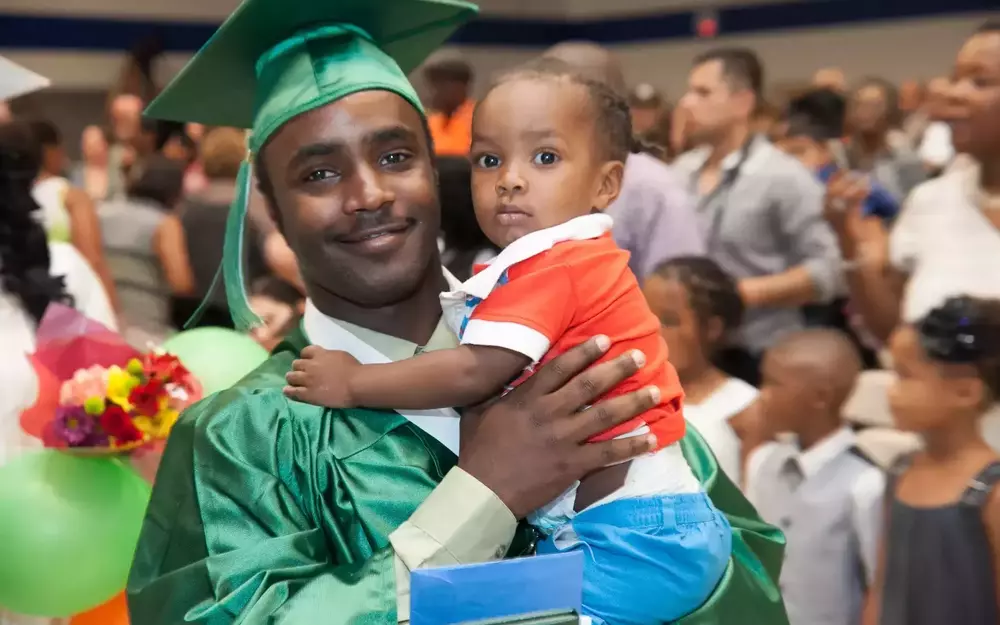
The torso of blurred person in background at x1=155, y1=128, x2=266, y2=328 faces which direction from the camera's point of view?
away from the camera

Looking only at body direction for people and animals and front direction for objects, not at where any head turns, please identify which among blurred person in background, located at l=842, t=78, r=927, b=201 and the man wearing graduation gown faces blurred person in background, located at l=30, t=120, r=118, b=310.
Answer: blurred person in background, located at l=842, t=78, r=927, b=201

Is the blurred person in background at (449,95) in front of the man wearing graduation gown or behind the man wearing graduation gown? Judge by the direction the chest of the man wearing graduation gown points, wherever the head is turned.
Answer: behind

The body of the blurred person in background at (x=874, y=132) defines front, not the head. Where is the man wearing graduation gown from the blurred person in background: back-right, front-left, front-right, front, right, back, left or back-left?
front-left

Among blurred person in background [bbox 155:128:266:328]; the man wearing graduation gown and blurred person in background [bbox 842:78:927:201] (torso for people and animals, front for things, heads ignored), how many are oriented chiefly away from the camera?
1

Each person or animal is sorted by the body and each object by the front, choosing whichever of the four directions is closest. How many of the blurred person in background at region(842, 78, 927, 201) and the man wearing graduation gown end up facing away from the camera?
0

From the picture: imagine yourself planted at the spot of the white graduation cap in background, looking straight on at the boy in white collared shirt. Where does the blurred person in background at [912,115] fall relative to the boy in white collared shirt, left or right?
left

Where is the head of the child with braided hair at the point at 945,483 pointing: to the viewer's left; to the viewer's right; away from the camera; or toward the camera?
to the viewer's left

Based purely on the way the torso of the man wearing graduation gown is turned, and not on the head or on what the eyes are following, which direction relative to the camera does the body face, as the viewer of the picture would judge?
toward the camera

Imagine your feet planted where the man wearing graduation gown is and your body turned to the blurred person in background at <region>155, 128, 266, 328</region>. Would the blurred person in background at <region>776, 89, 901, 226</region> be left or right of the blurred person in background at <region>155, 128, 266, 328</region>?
right

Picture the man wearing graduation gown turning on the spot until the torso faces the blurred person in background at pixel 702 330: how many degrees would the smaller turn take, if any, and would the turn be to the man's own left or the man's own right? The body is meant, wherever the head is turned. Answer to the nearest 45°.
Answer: approximately 135° to the man's own left

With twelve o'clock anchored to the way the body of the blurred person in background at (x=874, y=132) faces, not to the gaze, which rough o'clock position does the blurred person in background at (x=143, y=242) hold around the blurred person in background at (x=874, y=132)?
the blurred person in background at (x=143, y=242) is roughly at 12 o'clock from the blurred person in background at (x=874, y=132).

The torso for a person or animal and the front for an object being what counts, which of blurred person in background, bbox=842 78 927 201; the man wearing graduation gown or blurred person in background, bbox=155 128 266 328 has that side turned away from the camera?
blurred person in background, bbox=155 128 266 328

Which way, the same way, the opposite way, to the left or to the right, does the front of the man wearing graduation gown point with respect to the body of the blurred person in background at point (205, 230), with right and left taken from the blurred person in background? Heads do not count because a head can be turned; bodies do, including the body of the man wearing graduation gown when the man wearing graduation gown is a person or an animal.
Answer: the opposite way

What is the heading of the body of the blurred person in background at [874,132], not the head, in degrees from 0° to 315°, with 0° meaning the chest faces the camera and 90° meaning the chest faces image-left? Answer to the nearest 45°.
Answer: approximately 45°

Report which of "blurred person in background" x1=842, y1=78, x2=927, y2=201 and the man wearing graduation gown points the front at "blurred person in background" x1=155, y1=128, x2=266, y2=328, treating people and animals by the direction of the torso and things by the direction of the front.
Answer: "blurred person in background" x1=842, y1=78, x2=927, y2=201
